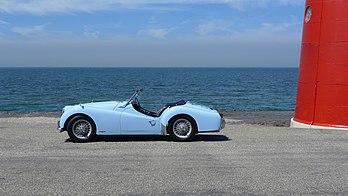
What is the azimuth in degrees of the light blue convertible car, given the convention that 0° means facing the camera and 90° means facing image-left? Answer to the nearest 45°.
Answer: approximately 90°

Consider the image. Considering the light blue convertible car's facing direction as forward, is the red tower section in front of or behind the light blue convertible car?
behind
